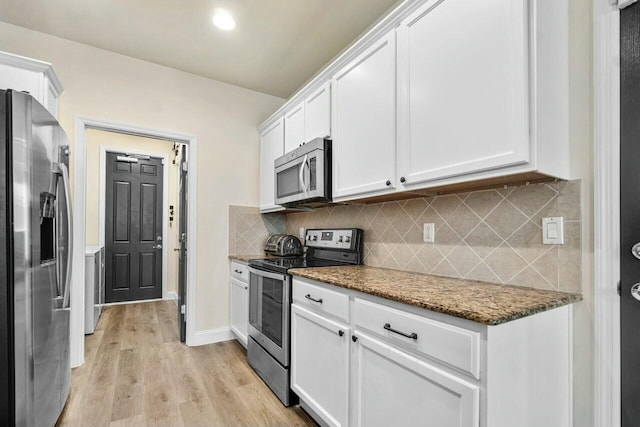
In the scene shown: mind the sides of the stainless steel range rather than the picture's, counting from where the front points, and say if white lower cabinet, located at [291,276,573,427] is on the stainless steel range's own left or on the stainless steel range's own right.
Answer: on the stainless steel range's own left

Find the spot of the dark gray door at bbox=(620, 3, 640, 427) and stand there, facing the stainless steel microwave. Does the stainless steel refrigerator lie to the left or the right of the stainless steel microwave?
left

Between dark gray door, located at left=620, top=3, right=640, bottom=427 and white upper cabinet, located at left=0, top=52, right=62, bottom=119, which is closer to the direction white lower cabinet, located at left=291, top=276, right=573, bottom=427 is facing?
the white upper cabinet

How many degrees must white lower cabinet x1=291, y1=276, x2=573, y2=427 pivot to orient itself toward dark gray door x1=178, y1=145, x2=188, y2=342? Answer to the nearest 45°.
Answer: approximately 90° to its right

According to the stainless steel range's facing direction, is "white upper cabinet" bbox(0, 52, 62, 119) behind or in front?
in front

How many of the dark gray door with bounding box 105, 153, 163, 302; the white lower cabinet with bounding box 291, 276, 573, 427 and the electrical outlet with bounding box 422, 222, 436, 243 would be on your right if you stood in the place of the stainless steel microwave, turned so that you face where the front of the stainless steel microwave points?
1

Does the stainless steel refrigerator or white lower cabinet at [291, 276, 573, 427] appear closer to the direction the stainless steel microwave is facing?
the stainless steel refrigerator

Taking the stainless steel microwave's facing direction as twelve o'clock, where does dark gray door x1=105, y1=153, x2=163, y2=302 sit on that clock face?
The dark gray door is roughly at 3 o'clock from the stainless steel microwave.

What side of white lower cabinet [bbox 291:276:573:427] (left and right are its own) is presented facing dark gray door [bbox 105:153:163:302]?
right

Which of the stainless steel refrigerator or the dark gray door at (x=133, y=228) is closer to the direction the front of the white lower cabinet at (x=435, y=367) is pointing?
the stainless steel refrigerator

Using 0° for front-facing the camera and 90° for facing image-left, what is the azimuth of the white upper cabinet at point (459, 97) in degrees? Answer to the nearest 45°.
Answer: approximately 45°

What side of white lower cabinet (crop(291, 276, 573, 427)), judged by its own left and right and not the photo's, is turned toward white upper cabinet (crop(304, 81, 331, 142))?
right
